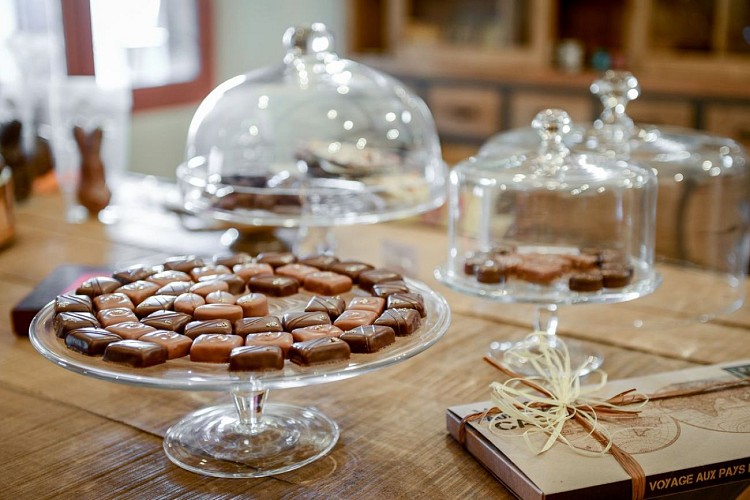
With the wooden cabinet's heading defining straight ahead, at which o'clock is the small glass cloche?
The small glass cloche is roughly at 12 o'clock from the wooden cabinet.

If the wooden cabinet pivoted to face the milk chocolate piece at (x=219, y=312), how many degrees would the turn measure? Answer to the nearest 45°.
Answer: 0° — it already faces it

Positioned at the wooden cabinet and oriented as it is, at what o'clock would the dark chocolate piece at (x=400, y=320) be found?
The dark chocolate piece is roughly at 12 o'clock from the wooden cabinet.

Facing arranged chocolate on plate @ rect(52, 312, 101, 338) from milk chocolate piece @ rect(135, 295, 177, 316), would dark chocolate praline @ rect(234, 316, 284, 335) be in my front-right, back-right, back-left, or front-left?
back-left

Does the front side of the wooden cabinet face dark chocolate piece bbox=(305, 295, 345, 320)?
yes

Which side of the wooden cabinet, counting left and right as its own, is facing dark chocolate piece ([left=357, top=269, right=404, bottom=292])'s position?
front

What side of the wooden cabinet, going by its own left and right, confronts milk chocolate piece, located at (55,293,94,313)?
front

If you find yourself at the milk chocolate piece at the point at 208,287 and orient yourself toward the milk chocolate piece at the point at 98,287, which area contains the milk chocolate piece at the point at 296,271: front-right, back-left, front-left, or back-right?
back-right

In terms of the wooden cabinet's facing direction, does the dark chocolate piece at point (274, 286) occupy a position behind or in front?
in front

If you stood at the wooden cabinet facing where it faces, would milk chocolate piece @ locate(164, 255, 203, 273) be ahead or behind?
ahead

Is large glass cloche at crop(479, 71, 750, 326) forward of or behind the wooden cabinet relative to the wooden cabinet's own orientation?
forward

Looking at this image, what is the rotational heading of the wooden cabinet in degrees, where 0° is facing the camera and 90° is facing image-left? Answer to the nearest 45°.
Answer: approximately 0°

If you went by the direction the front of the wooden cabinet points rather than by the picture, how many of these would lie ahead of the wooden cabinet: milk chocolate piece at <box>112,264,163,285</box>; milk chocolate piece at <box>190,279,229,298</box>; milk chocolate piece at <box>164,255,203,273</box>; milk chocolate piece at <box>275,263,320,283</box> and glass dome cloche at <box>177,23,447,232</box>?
5
